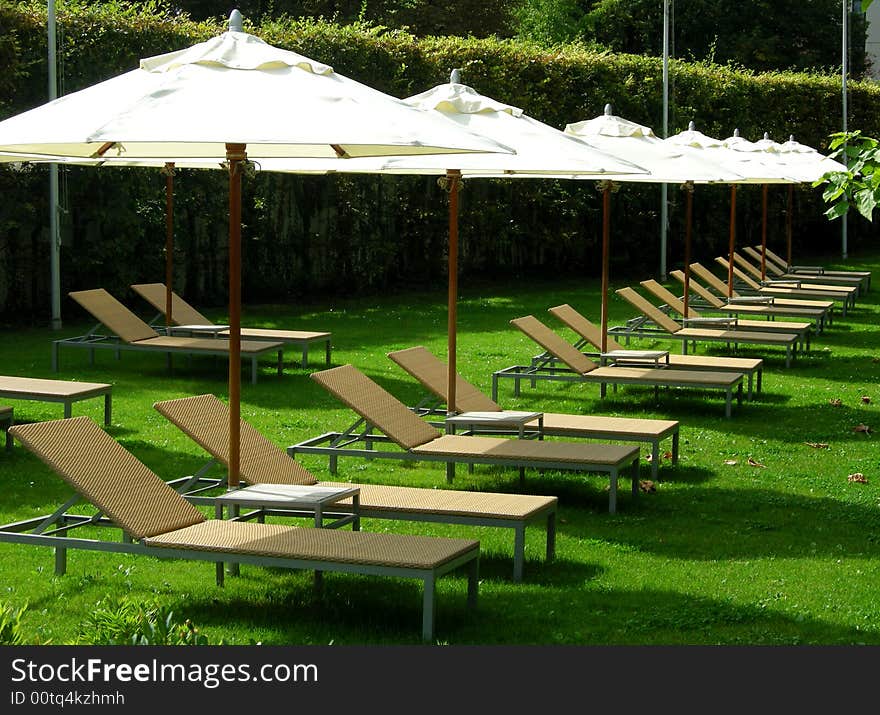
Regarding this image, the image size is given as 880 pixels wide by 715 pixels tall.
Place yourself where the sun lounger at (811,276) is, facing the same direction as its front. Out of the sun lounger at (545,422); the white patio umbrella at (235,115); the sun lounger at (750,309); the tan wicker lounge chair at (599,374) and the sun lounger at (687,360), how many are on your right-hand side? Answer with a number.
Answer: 5

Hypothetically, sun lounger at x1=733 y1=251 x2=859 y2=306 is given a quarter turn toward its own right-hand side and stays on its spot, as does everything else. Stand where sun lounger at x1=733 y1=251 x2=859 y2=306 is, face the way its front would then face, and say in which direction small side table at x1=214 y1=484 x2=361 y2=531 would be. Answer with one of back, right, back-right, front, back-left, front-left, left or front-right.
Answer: front

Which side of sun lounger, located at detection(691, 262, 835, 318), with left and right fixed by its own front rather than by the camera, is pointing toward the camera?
right

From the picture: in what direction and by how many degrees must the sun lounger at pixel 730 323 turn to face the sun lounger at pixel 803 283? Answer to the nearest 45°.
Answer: approximately 90° to its left

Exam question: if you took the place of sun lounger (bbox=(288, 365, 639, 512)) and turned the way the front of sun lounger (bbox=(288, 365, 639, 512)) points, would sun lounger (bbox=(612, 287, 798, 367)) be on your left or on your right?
on your left

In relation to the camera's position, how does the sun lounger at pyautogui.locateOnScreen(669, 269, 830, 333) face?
facing to the right of the viewer

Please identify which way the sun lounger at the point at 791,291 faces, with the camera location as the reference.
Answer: facing to the right of the viewer

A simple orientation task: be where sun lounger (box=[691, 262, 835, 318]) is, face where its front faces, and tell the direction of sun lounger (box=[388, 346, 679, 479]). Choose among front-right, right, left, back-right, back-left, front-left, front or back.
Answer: right

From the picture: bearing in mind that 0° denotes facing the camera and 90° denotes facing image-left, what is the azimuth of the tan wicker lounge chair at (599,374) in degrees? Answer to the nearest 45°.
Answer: approximately 270°

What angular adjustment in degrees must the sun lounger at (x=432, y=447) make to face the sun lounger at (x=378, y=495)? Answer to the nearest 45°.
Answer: approximately 90° to its right

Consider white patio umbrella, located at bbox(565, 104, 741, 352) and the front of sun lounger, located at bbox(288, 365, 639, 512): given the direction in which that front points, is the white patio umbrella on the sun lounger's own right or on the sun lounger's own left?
on the sun lounger's own left

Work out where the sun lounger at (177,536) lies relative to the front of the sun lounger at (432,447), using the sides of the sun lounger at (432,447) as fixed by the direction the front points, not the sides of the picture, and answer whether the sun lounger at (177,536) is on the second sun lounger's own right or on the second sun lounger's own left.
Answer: on the second sun lounger's own right

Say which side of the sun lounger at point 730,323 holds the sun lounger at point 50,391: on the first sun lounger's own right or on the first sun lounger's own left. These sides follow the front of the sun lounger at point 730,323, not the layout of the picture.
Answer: on the first sun lounger's own right

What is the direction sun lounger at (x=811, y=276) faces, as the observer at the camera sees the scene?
facing to the right of the viewer

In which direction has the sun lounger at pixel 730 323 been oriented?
to the viewer's right

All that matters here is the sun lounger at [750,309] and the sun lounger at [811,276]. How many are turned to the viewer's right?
2
